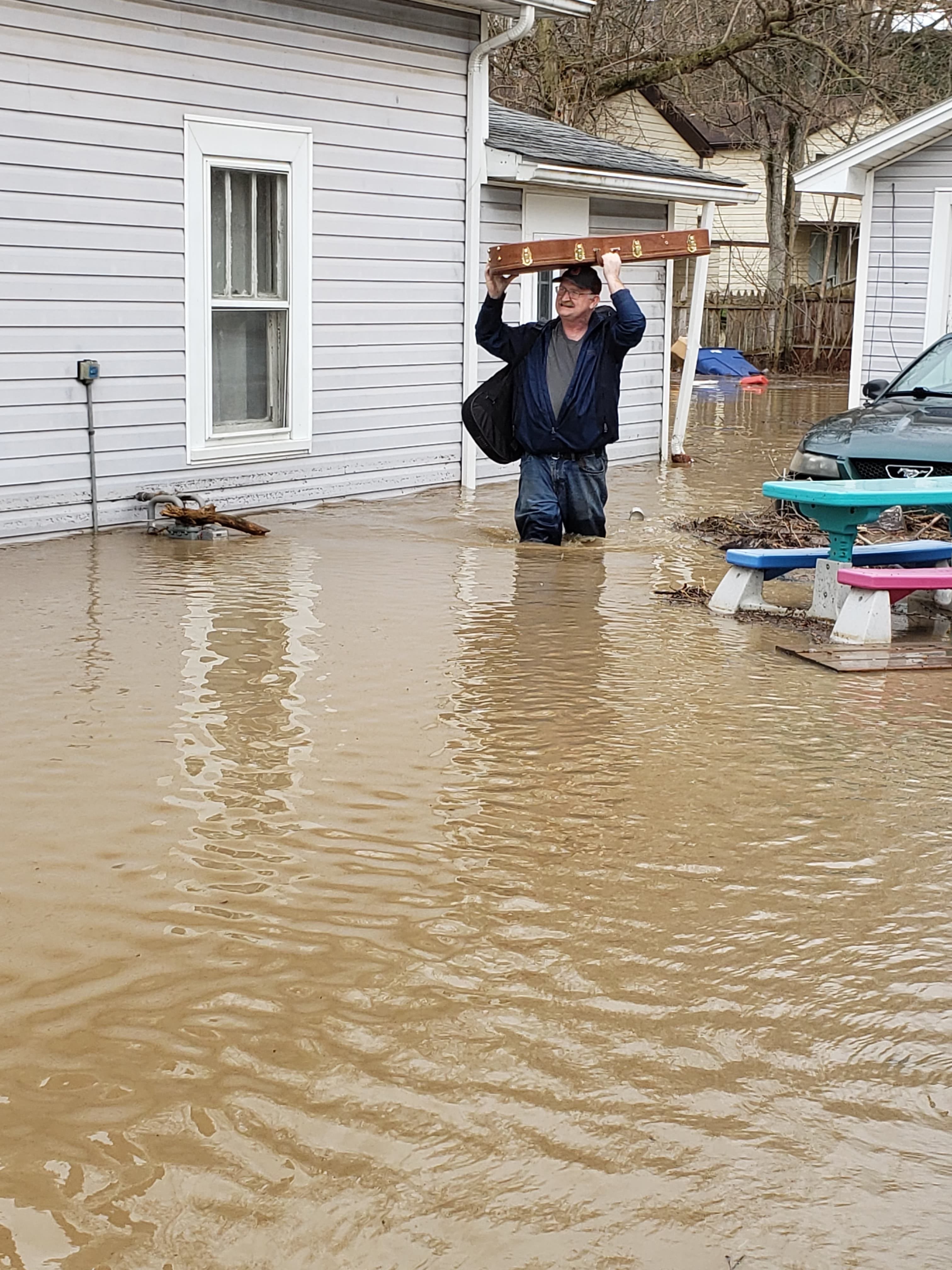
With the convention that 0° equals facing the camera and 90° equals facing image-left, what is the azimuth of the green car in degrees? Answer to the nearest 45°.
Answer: approximately 45°

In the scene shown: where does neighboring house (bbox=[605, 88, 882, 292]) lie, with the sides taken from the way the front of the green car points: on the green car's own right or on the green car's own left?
on the green car's own right

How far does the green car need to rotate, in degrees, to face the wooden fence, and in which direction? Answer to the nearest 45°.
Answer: approximately 135° to its right

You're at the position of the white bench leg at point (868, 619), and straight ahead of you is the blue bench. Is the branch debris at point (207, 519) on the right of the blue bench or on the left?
left

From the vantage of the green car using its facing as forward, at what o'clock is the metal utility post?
The metal utility post is roughly at 1 o'clock from the green car.

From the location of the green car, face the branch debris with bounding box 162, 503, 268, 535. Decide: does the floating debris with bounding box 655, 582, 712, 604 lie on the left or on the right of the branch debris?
left

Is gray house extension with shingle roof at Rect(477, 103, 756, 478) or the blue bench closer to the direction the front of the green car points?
the blue bench

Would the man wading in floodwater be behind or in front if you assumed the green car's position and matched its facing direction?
in front

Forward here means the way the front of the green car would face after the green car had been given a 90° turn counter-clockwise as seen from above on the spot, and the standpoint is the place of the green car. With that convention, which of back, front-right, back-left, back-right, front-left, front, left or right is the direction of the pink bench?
front-right

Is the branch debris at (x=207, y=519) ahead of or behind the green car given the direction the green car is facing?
ahead
